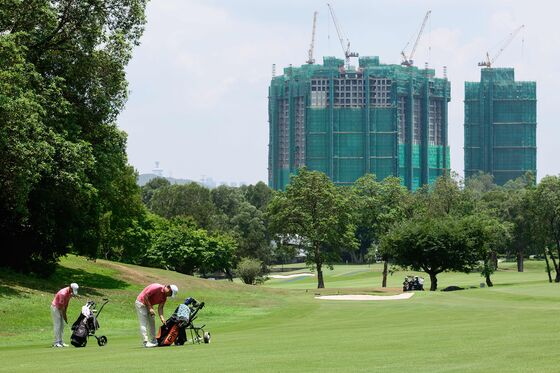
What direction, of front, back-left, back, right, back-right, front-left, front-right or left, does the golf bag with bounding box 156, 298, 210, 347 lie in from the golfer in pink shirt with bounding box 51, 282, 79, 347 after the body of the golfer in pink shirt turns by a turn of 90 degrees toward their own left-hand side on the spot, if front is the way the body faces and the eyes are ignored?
back-right

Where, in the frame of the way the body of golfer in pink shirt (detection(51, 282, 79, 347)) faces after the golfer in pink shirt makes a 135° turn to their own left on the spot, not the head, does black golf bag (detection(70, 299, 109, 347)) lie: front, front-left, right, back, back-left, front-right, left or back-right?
back

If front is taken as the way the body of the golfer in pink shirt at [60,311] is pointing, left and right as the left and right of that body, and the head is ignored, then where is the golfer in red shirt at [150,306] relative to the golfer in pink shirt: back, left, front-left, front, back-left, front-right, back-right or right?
front-right

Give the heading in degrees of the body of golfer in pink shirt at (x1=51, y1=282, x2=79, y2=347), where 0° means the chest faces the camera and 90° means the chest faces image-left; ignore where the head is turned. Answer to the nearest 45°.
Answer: approximately 270°
